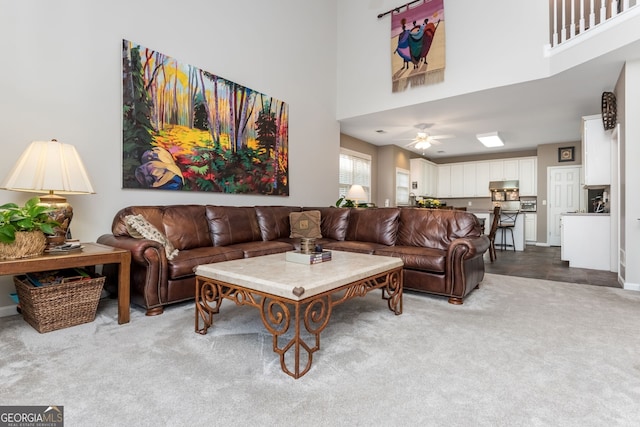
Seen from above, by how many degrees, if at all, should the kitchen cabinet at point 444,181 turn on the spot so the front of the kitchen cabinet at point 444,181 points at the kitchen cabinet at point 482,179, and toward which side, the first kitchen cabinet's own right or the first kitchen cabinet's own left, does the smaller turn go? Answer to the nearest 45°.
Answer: approximately 90° to the first kitchen cabinet's own left

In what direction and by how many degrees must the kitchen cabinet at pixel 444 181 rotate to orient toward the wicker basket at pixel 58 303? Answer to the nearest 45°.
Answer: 0° — it already faces it

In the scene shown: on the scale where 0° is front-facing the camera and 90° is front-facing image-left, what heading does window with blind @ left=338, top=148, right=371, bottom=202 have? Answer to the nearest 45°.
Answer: approximately 315°

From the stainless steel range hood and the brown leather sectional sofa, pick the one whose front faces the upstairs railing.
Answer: the stainless steel range hood

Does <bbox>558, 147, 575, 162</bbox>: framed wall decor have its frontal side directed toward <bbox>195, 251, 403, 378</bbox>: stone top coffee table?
yes

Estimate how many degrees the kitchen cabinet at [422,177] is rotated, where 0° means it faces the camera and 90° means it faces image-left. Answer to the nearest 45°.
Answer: approximately 315°

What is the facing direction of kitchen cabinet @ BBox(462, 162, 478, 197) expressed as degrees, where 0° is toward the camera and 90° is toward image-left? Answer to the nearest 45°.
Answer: approximately 0°

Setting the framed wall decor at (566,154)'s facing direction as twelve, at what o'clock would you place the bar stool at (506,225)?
The bar stool is roughly at 1 o'clock from the framed wall decor.

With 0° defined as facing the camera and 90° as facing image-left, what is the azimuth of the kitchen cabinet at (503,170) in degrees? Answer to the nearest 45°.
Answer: approximately 0°

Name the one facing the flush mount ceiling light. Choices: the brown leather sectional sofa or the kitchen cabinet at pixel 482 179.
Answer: the kitchen cabinet
